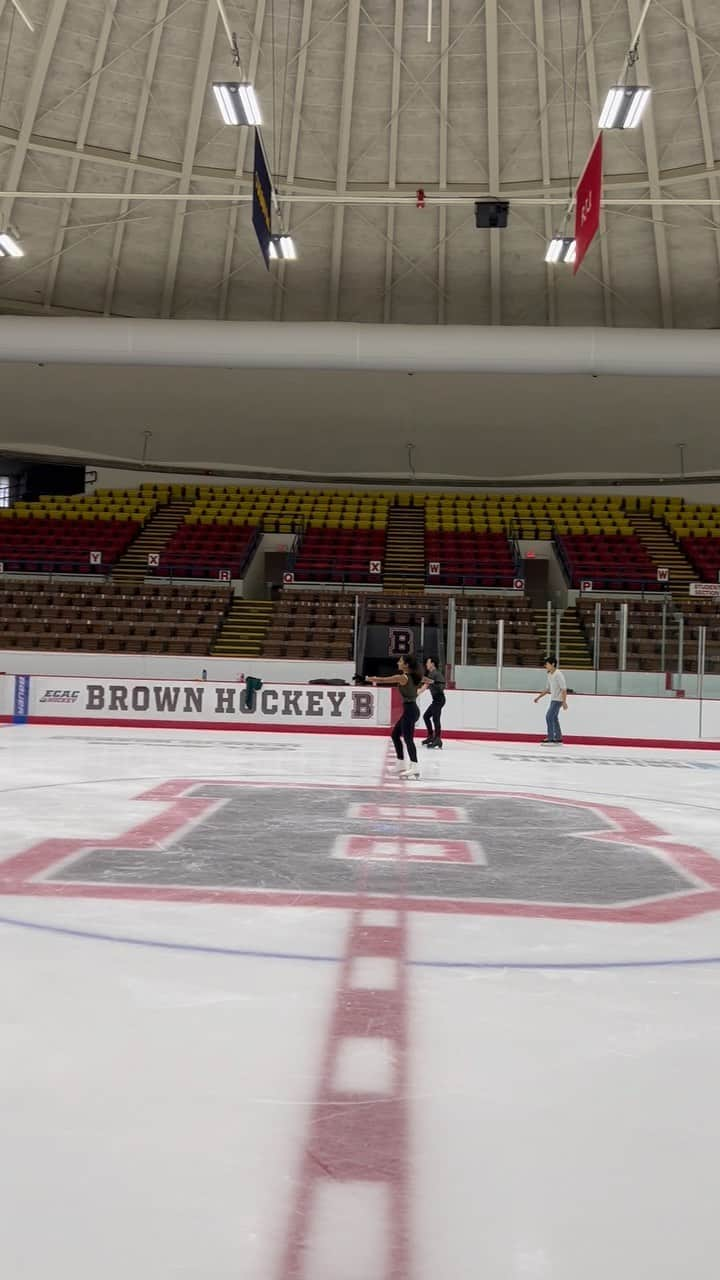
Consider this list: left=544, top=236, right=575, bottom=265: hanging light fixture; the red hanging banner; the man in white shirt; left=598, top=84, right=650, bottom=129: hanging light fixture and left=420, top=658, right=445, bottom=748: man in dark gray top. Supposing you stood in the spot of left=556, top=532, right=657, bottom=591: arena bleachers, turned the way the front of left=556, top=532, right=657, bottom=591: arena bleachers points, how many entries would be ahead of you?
5

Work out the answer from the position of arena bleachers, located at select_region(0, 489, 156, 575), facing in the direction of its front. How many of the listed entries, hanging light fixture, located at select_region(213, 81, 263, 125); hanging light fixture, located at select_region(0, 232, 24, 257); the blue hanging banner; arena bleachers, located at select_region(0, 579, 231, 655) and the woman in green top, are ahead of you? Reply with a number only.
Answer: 5

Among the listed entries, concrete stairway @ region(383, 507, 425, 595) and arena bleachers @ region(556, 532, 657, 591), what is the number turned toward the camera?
2

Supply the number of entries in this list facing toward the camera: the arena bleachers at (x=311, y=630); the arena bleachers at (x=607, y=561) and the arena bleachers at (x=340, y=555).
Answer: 3

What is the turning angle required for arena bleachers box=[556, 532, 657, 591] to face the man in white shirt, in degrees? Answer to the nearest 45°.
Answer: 0° — it already faces them

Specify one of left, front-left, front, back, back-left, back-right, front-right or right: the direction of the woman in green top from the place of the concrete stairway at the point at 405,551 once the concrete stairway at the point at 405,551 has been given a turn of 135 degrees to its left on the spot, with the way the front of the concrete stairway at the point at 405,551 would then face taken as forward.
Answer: back-right

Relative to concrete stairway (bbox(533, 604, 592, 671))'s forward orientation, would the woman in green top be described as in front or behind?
in front

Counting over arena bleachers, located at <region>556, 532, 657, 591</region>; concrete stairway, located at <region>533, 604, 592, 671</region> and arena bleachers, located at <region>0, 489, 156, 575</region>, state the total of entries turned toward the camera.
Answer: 3

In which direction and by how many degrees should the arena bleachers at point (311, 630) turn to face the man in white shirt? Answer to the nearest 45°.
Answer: approximately 45° to its left

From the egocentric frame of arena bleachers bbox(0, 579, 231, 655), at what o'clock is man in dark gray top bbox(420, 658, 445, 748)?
The man in dark gray top is roughly at 11 o'clock from the arena bleachers.

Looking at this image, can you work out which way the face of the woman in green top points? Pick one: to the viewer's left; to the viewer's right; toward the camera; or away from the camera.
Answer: to the viewer's left

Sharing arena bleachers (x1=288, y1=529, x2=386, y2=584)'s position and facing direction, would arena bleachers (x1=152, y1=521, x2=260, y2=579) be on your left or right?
on your right

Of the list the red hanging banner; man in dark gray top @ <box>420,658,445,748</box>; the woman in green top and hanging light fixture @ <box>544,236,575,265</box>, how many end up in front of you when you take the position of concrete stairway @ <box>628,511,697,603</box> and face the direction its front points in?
4

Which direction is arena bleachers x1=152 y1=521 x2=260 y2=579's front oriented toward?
toward the camera

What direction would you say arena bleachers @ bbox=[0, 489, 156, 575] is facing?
toward the camera

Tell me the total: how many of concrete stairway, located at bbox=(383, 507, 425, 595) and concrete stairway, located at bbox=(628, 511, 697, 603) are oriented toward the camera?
2

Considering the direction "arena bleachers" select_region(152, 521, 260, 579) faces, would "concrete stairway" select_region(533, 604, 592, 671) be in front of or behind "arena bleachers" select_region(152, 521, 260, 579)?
in front

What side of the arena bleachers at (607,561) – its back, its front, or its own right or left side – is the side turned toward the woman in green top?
front

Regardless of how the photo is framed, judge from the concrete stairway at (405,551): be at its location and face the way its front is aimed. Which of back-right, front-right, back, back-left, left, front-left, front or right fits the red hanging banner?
front
